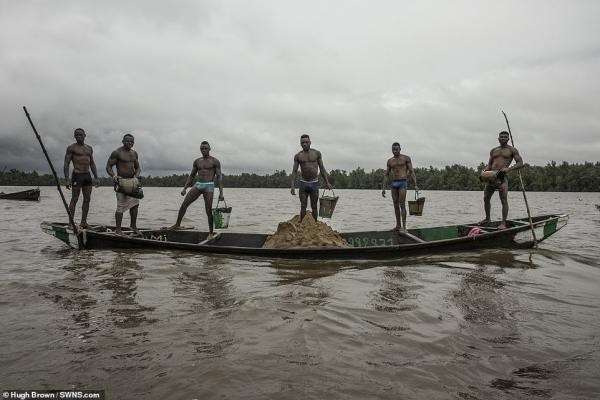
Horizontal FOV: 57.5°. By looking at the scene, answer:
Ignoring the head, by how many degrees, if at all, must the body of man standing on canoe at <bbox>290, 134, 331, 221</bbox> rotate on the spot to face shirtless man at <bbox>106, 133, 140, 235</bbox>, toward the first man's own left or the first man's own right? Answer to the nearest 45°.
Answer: approximately 90° to the first man's own right

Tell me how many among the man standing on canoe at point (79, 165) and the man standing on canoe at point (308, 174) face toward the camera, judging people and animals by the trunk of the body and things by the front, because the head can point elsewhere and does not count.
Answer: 2

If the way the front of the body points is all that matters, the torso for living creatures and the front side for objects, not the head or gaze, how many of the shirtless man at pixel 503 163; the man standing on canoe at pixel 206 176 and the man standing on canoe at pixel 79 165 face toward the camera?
3

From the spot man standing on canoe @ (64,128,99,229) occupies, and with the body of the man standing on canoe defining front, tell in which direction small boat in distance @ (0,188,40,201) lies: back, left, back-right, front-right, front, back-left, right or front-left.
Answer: back

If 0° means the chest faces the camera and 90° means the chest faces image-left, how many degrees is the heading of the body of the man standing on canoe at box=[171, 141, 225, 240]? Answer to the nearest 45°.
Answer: approximately 0°

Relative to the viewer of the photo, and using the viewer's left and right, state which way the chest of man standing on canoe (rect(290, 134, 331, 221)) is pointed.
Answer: facing the viewer

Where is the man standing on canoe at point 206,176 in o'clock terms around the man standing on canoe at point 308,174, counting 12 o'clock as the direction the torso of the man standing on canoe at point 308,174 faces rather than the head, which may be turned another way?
the man standing on canoe at point 206,176 is roughly at 3 o'clock from the man standing on canoe at point 308,174.

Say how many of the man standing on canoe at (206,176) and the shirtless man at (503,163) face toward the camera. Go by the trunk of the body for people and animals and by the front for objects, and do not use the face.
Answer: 2

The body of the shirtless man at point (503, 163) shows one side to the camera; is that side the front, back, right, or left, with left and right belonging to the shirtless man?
front

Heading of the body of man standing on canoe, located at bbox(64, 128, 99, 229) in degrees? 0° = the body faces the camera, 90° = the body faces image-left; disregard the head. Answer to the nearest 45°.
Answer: approximately 0°

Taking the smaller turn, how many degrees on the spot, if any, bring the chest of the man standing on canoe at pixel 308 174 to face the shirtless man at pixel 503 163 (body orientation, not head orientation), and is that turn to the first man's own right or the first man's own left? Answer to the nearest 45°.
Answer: approximately 90° to the first man's own left

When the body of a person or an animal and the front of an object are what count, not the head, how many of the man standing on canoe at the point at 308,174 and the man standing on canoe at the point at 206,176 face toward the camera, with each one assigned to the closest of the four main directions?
2

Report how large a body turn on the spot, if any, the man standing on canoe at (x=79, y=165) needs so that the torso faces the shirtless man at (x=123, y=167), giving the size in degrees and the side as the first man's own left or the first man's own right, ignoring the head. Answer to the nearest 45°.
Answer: approximately 45° to the first man's own left

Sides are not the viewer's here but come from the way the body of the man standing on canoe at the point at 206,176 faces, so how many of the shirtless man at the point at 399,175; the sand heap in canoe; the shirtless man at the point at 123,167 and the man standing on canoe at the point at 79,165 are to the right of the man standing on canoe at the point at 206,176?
2
